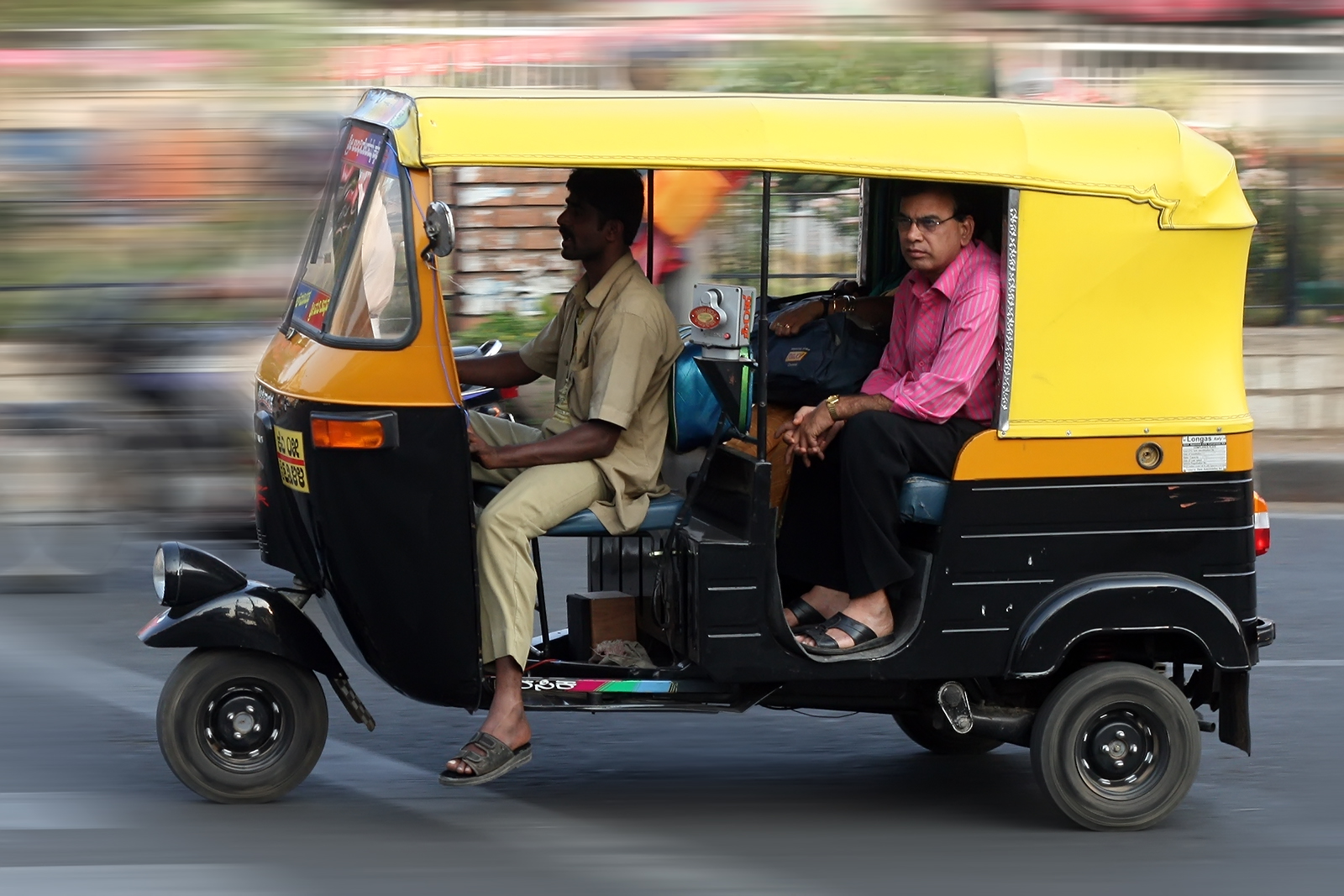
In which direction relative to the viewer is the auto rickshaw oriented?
to the viewer's left

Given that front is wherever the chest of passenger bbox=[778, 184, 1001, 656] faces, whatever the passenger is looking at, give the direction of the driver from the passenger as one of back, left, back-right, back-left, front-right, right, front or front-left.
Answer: front-right

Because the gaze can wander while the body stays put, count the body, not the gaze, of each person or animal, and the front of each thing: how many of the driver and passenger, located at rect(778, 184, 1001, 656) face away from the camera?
0

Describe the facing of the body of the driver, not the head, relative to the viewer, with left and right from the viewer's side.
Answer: facing to the left of the viewer

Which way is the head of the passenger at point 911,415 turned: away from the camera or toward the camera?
toward the camera

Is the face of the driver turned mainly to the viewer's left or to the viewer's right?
to the viewer's left

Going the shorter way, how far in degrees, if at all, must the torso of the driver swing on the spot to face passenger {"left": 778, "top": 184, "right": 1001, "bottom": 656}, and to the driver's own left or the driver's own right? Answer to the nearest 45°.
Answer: approximately 180°

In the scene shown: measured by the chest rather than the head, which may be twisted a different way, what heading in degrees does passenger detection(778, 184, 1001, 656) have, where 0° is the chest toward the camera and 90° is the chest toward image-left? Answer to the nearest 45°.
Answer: approximately 45°
